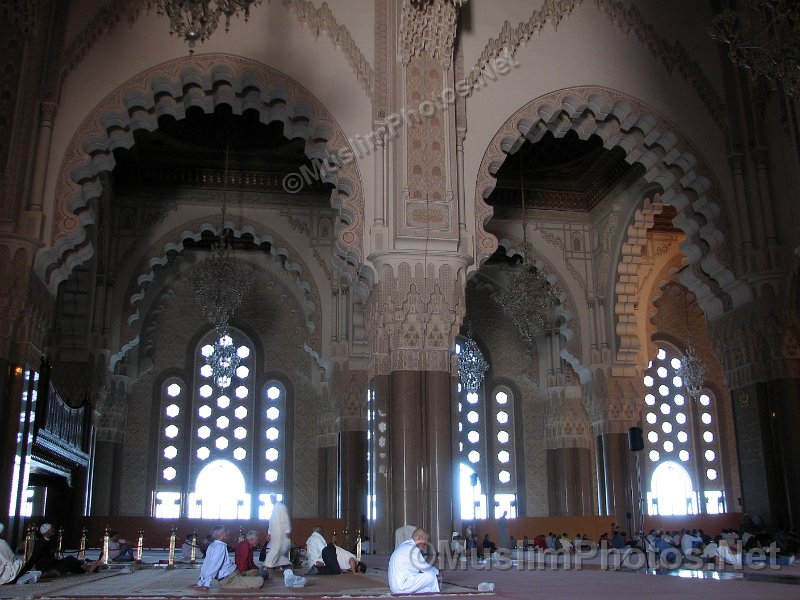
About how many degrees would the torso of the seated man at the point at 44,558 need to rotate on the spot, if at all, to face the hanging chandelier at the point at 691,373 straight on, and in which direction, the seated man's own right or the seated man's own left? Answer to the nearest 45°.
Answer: approximately 45° to the seated man's own left
